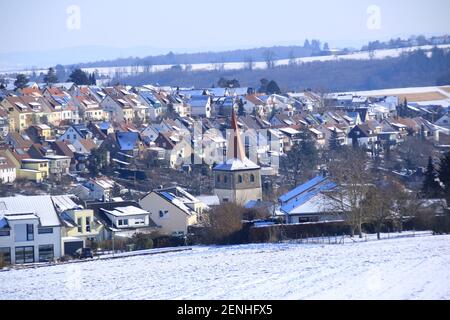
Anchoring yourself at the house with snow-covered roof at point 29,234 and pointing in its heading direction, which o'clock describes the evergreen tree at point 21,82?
The evergreen tree is roughly at 6 o'clock from the house with snow-covered roof.

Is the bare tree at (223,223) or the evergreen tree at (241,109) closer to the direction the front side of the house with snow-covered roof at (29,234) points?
the bare tree

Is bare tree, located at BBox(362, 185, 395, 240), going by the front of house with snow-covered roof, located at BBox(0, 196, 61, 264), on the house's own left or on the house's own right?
on the house's own left

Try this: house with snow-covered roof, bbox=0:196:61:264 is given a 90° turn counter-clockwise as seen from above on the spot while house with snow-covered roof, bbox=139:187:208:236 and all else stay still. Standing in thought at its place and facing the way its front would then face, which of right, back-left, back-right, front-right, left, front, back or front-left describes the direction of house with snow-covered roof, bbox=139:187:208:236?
front-left

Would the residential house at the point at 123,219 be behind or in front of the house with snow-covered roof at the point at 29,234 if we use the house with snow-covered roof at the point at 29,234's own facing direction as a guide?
behind

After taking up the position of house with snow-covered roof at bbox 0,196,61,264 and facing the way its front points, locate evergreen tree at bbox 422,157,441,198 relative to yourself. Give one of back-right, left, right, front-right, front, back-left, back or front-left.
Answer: left

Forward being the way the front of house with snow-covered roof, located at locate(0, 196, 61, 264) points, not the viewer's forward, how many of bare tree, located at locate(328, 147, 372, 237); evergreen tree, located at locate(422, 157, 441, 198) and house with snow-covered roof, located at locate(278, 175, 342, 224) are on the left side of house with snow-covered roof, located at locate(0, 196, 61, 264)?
3

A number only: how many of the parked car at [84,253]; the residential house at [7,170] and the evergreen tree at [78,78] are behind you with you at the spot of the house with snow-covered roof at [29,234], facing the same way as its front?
2

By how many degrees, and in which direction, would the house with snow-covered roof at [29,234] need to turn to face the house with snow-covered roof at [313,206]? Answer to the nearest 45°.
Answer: approximately 90° to its left

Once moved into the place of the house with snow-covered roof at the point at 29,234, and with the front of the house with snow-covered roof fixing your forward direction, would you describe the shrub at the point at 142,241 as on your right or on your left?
on your left

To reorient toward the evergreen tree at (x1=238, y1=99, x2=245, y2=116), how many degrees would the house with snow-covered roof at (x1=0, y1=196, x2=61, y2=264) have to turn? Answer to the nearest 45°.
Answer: approximately 180°

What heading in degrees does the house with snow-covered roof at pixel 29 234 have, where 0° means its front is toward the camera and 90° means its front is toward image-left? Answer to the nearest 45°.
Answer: approximately 0°

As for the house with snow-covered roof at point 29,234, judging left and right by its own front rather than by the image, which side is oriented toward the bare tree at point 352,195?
left

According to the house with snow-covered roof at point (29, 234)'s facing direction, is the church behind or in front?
behind

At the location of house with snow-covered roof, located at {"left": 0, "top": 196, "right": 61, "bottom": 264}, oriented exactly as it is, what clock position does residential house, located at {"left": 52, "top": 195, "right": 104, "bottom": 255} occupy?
The residential house is roughly at 9 o'clock from the house with snow-covered roof.

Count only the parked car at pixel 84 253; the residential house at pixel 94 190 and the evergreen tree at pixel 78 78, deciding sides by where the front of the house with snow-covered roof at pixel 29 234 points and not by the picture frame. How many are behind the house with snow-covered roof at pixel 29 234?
2

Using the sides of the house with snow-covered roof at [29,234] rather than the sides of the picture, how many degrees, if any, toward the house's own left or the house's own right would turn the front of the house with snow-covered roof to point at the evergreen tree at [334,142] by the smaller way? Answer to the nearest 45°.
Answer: approximately 135° to the house's own left
